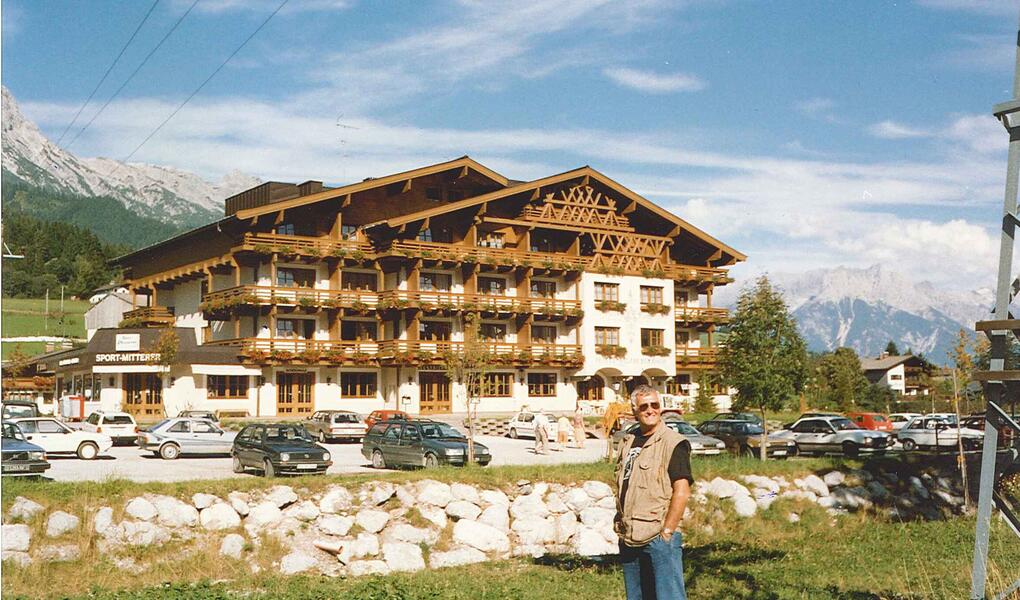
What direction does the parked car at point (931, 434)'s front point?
to the viewer's right

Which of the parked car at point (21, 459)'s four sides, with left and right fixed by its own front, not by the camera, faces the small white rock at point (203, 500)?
front

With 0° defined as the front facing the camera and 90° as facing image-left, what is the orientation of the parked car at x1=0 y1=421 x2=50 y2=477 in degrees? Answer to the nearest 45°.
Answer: approximately 315°

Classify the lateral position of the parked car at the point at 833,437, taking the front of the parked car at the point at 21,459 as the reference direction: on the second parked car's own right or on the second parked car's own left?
on the second parked car's own left

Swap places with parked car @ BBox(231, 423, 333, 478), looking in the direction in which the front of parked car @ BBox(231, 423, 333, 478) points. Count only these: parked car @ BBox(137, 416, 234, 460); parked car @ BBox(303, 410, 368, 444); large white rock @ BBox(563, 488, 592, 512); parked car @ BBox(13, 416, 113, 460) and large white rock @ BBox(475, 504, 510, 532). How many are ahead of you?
2

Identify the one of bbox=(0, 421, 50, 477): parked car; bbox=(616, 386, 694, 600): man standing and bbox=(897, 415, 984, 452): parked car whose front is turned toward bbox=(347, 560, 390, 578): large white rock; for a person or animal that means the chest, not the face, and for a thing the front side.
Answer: bbox=(0, 421, 50, 477): parked car

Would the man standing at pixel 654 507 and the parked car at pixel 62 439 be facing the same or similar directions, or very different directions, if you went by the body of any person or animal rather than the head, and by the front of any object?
very different directions

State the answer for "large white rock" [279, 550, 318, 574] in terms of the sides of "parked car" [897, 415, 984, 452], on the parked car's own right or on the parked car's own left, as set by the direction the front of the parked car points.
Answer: on the parked car's own right
